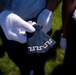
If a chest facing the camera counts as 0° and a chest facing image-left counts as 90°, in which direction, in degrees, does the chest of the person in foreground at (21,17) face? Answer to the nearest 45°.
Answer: approximately 0°

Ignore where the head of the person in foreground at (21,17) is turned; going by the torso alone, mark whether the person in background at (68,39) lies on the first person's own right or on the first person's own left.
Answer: on the first person's own left
